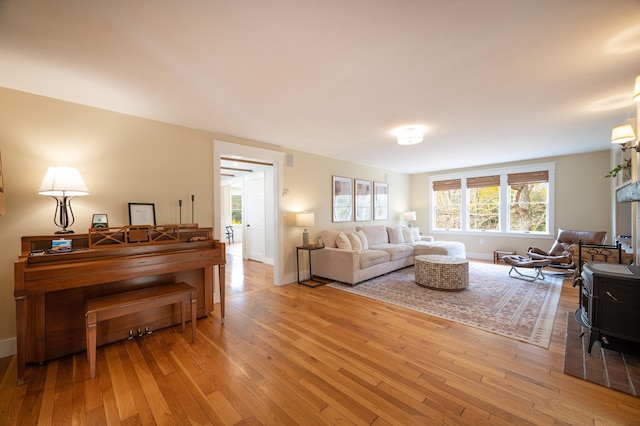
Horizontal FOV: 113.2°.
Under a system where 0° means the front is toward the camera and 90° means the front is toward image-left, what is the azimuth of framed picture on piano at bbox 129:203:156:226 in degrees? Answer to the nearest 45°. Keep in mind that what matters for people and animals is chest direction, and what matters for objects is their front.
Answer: approximately 0°

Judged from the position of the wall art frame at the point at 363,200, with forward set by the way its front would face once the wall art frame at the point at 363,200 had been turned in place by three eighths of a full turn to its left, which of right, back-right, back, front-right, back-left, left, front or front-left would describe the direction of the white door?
left

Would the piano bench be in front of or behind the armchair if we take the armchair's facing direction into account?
in front

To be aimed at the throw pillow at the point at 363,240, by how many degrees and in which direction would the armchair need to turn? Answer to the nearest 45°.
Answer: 0° — it already faces it

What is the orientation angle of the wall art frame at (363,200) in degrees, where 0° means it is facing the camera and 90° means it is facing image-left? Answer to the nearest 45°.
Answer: approximately 315°

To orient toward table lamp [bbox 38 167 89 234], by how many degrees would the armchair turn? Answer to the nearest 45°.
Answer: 0° — it already faces it

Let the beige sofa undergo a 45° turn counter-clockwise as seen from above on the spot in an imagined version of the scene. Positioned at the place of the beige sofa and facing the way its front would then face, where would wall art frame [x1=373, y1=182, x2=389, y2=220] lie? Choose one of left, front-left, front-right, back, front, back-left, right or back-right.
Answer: left

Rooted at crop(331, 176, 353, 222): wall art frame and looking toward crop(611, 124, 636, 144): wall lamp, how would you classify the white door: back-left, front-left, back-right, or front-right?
back-right

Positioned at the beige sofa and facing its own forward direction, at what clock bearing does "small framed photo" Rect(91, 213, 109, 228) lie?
The small framed photo is roughly at 3 o'clock from the beige sofa.

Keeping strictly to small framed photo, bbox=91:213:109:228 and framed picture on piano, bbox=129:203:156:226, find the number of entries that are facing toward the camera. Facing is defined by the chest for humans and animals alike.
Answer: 2
